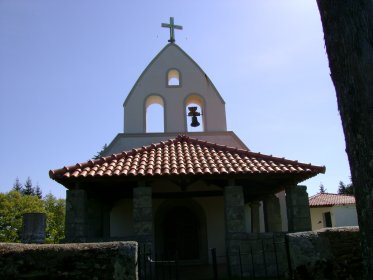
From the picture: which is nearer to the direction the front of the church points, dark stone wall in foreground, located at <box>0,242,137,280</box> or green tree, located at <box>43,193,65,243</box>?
the dark stone wall in foreground

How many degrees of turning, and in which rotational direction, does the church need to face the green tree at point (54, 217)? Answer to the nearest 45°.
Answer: approximately 135° to its right

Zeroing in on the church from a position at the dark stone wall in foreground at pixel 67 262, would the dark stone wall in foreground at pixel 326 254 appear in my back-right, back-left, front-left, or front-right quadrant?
front-right

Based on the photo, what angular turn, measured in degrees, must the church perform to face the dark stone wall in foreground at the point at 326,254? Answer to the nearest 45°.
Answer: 0° — it already faces it

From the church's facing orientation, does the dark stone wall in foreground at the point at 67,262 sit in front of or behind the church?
in front

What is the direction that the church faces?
toward the camera

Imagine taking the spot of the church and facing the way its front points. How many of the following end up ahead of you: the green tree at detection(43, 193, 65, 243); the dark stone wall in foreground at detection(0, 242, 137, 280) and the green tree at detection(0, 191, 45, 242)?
1

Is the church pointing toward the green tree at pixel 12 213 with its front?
no

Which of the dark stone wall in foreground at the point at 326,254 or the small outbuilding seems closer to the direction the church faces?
the dark stone wall in foreground

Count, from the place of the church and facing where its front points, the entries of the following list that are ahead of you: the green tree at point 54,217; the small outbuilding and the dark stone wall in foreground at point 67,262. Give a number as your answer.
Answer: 1

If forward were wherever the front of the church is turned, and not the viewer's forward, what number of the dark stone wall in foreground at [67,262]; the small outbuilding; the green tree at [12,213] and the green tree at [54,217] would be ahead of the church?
1

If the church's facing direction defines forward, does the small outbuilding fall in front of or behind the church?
behind

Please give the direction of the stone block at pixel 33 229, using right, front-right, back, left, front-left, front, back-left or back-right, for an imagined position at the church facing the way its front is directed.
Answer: right

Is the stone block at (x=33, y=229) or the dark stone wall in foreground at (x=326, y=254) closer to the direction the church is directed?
the dark stone wall in foreground
